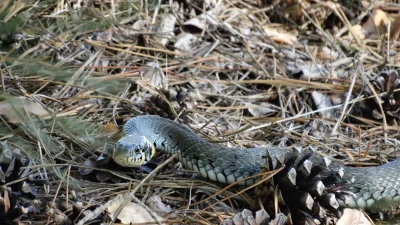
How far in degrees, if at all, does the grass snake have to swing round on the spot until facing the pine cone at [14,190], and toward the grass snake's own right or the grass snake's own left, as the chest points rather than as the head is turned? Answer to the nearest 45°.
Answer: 0° — it already faces it

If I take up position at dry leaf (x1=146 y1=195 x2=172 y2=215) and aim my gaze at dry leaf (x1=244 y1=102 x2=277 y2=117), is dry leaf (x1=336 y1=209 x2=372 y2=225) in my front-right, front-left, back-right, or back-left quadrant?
front-right

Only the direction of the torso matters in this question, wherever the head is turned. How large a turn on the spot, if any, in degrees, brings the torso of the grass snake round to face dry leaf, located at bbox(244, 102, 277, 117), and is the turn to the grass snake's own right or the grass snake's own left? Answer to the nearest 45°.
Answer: approximately 135° to the grass snake's own right

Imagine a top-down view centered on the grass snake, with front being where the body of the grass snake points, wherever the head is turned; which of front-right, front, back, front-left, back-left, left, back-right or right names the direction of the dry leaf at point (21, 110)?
front-right

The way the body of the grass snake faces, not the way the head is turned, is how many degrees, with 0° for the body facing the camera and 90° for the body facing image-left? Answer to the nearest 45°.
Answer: approximately 45°

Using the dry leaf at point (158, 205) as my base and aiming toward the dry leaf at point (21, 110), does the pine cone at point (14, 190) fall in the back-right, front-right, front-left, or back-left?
front-left

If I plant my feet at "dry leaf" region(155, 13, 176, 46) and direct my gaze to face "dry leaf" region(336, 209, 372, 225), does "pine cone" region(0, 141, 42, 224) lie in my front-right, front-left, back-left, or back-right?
front-right

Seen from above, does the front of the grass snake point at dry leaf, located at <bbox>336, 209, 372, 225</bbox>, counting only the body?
no

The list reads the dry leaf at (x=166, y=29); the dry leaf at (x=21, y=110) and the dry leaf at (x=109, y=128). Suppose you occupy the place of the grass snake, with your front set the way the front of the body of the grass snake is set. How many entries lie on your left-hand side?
0
